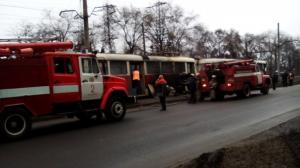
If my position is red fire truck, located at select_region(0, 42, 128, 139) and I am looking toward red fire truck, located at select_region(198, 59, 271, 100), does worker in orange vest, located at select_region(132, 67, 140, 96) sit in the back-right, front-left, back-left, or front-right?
front-left

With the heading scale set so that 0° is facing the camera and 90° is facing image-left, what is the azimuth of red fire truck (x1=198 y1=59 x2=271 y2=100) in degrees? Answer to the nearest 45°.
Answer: approximately 225°

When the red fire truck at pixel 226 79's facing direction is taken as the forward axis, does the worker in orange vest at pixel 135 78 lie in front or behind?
behind

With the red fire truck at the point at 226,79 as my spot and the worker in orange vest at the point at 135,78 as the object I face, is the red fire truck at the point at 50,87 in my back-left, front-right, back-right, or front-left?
front-left

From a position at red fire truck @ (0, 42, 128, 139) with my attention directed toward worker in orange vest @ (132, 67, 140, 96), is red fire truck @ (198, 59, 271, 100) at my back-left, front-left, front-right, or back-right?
front-right

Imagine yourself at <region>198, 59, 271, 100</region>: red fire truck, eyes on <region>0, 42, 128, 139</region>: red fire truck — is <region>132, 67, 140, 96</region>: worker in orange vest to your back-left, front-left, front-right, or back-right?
front-right

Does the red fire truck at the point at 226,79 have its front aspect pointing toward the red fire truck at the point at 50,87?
no
